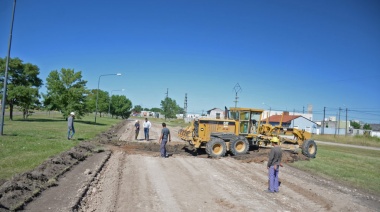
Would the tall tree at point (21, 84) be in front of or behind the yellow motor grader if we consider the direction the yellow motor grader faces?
behind

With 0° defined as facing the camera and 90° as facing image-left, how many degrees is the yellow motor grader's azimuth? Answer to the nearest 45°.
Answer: approximately 270°

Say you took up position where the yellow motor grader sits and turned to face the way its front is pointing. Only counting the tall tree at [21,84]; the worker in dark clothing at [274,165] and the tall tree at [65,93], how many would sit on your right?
1

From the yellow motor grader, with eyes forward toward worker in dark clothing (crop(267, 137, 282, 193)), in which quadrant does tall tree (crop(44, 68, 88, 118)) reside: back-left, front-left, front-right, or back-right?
back-right

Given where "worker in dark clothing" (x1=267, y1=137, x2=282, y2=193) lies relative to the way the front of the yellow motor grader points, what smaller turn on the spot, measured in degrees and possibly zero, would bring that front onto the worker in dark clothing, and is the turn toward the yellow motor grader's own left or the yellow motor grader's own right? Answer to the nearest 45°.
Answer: approximately 90° to the yellow motor grader's own right

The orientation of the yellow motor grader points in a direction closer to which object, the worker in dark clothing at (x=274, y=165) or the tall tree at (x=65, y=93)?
the worker in dark clothing

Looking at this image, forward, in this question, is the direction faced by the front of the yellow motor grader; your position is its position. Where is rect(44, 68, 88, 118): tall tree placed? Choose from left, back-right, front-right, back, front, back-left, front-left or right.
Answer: back-left
